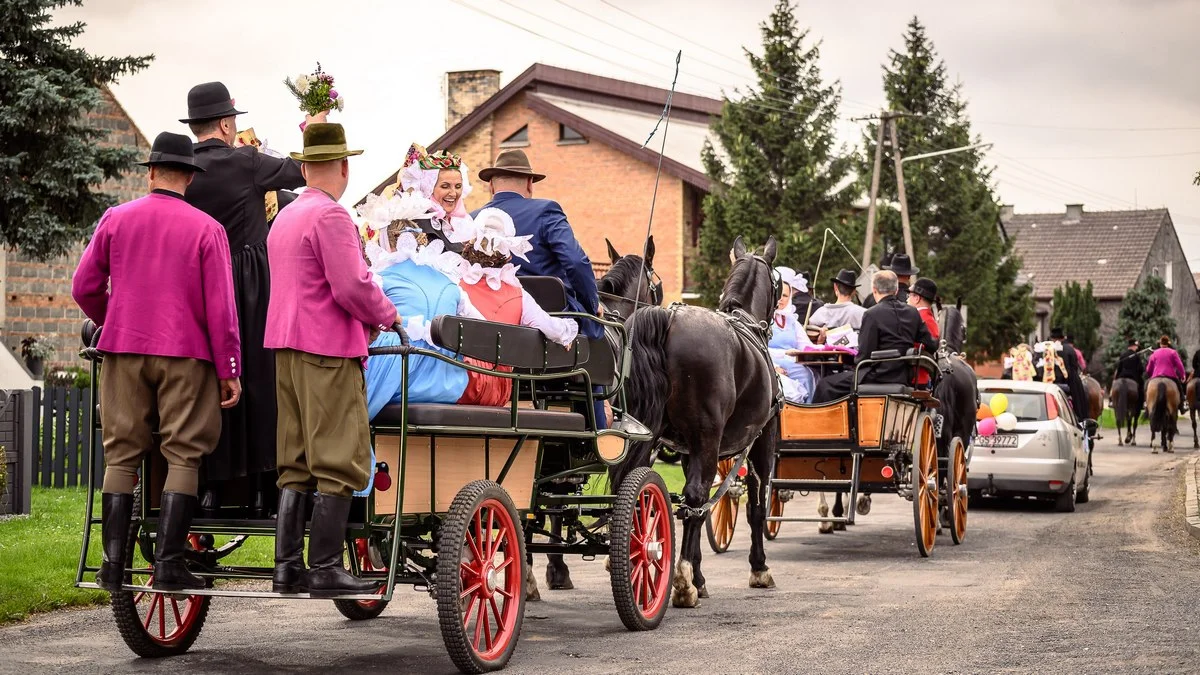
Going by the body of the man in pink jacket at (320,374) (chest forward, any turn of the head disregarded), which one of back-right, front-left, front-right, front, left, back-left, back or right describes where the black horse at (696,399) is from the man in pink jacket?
front

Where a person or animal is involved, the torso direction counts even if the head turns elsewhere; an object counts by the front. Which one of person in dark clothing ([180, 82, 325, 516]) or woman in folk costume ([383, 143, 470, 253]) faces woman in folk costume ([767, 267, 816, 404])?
the person in dark clothing

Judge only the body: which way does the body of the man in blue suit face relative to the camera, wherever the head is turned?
away from the camera

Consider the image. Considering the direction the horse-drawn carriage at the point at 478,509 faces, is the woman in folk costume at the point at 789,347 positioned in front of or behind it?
in front

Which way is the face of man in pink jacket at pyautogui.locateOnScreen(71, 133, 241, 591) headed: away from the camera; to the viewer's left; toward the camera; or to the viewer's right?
away from the camera

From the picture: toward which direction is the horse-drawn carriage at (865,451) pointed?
away from the camera

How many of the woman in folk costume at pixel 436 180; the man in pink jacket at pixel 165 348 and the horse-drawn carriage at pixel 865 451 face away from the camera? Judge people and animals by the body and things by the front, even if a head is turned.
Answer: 2

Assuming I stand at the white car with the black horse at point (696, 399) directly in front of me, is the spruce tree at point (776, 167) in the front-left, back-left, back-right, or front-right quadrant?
back-right

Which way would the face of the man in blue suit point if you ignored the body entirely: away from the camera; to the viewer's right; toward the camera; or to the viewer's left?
away from the camera

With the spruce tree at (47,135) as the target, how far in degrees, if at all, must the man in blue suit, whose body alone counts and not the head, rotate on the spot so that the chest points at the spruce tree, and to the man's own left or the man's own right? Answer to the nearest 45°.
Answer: approximately 45° to the man's own left

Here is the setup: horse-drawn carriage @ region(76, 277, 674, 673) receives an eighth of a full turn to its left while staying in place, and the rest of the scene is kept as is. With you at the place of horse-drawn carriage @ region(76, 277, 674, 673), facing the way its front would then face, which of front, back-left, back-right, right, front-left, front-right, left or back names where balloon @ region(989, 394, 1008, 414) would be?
front-right

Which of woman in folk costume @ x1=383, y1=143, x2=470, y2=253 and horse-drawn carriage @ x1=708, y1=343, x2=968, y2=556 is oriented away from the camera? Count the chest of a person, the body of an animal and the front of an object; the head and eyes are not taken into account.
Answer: the horse-drawn carriage

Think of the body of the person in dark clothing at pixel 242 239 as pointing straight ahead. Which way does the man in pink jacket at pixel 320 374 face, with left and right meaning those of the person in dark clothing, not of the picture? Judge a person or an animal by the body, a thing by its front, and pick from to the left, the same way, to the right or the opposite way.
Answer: the same way

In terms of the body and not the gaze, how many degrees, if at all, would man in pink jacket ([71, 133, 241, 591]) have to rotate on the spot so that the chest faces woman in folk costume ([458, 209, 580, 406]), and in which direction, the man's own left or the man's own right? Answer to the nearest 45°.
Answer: approximately 90° to the man's own right

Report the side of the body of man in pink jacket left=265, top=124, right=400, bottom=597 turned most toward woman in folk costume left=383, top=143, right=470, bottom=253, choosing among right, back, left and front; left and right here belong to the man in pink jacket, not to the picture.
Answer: front

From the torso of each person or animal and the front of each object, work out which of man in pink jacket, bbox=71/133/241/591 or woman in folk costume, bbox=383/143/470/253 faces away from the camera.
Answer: the man in pink jacket

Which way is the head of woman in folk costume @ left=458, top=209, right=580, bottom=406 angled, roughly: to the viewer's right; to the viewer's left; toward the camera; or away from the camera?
away from the camera

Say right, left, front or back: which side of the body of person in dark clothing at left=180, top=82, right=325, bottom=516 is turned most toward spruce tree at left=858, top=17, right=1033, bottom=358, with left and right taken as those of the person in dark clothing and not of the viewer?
front

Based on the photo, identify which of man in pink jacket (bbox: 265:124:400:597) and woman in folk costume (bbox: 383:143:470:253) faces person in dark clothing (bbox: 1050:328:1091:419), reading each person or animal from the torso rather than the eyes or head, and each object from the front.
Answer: the man in pink jacket

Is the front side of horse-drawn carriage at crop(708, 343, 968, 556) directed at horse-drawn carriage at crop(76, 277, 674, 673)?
no

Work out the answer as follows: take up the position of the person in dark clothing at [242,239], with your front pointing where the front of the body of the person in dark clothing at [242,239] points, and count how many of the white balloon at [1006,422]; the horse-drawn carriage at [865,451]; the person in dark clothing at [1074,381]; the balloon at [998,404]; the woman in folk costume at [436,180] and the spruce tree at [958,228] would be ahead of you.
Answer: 6

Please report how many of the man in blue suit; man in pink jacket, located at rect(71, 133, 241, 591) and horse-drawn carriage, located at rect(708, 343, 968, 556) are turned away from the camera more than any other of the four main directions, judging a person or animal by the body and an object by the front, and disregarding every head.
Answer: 3
